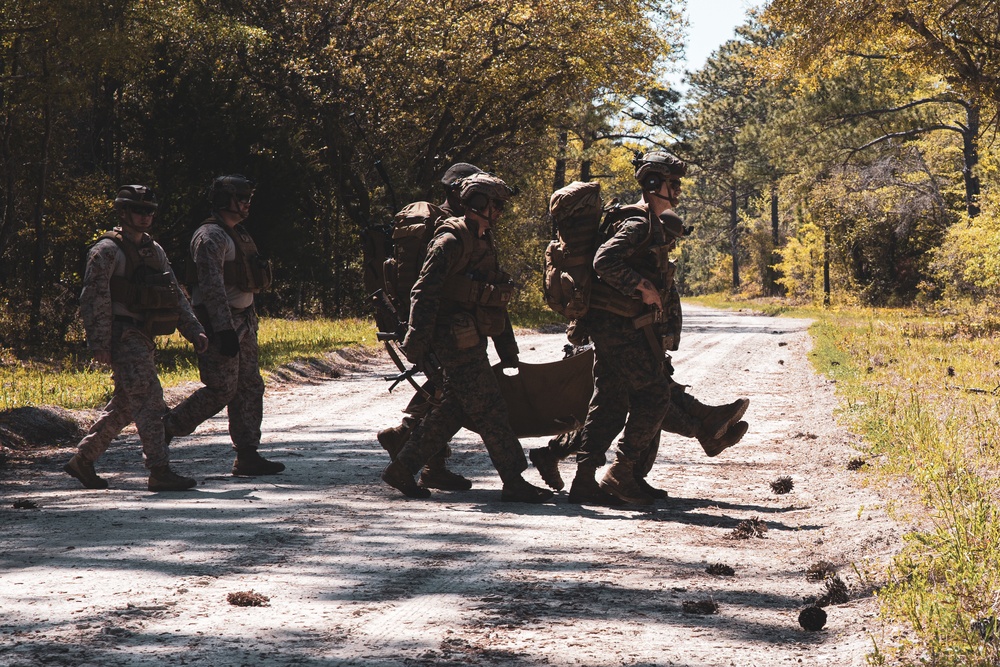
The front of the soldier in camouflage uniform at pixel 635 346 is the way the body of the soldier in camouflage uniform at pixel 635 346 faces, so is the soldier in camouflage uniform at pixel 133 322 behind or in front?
behind

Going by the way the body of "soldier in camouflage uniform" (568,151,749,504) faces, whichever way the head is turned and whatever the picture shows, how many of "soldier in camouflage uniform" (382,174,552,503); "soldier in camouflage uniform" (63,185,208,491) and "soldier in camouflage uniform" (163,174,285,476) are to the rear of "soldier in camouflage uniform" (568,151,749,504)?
3

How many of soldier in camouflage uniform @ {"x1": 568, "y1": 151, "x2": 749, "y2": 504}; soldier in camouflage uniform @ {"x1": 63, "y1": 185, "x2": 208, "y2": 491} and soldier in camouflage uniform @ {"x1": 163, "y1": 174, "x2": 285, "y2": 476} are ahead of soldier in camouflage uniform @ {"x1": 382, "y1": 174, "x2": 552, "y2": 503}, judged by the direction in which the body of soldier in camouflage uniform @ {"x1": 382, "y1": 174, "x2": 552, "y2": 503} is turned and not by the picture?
1

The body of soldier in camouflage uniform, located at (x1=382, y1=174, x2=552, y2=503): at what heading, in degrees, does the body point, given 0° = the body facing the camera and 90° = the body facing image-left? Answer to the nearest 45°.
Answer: approximately 270°

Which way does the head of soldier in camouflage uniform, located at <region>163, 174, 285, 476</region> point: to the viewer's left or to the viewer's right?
to the viewer's right

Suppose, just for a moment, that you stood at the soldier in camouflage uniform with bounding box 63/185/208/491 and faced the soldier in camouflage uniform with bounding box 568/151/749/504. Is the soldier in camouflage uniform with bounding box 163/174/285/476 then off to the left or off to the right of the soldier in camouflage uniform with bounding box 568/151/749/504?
left

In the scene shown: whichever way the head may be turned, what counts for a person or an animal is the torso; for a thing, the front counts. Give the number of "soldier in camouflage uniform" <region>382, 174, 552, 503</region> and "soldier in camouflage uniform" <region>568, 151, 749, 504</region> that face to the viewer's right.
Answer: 2

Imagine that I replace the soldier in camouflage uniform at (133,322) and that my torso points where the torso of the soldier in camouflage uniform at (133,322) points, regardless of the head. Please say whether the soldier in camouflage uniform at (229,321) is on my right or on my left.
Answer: on my left

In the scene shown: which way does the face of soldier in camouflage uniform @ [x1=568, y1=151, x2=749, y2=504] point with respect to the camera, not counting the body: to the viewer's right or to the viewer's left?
to the viewer's right

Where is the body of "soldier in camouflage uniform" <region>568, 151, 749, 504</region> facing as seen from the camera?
to the viewer's right

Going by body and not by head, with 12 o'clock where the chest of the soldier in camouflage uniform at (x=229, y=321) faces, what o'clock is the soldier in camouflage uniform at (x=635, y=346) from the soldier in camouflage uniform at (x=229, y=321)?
the soldier in camouflage uniform at (x=635, y=346) is roughly at 1 o'clock from the soldier in camouflage uniform at (x=229, y=321).

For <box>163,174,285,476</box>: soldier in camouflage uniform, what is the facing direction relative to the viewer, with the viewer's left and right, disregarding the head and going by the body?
facing to the right of the viewer

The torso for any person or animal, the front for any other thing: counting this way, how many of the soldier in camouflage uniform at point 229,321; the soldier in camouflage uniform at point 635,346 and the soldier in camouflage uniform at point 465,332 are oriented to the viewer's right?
3

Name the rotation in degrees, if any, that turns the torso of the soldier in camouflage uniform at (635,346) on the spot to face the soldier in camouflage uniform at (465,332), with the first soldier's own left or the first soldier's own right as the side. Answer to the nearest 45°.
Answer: approximately 180°

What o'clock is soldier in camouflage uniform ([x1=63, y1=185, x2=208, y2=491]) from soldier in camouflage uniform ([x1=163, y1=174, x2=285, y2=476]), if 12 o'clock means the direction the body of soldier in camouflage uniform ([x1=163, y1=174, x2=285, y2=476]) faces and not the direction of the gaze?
soldier in camouflage uniform ([x1=63, y1=185, x2=208, y2=491]) is roughly at 5 o'clock from soldier in camouflage uniform ([x1=163, y1=174, x2=285, y2=476]).

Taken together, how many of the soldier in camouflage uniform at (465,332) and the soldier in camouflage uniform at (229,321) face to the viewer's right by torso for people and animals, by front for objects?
2

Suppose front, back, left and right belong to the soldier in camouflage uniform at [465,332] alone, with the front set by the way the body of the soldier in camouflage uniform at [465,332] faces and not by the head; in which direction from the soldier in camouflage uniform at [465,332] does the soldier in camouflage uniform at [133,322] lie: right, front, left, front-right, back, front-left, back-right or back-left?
back
